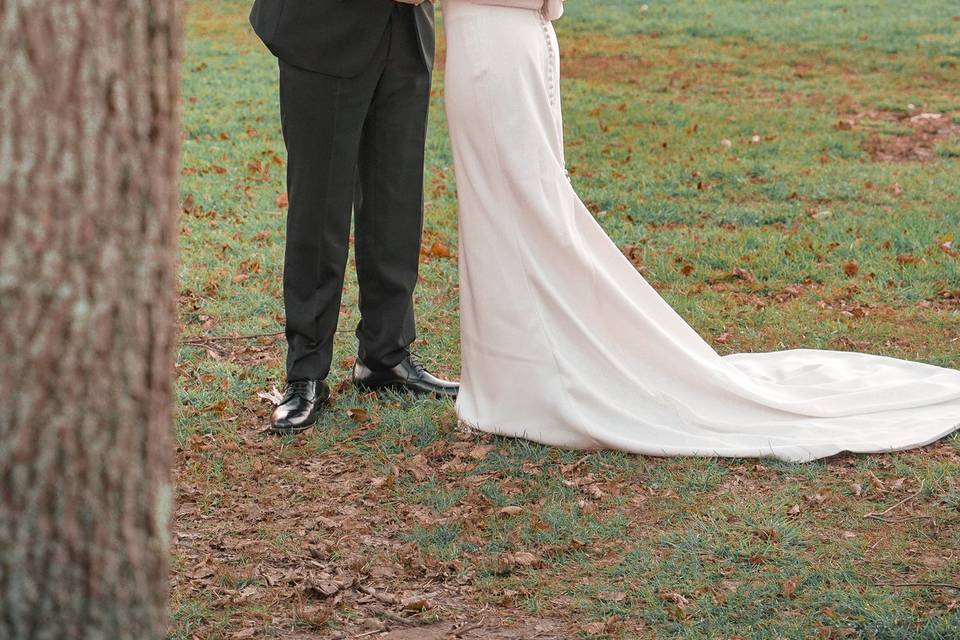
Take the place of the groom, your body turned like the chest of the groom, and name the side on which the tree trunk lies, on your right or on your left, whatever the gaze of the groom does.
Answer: on your right

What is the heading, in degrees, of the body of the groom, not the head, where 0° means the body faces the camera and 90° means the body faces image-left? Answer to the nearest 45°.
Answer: approximately 315°
